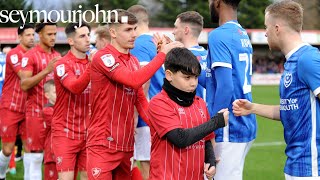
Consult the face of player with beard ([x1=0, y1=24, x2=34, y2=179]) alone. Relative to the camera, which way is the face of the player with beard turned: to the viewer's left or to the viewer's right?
to the viewer's right

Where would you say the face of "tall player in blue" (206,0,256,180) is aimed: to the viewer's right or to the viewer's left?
to the viewer's left

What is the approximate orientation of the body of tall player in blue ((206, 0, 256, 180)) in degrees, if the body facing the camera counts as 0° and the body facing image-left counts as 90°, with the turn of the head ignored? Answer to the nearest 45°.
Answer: approximately 135°

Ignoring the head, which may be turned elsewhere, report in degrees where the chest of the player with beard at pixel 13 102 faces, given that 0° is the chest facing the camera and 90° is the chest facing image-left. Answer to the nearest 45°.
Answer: approximately 315°

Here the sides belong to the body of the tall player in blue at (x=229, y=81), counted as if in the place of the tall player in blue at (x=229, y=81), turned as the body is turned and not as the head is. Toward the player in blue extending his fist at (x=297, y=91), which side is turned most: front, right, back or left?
back

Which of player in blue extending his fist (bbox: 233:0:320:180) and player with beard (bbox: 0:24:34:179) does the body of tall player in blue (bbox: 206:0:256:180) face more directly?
the player with beard
